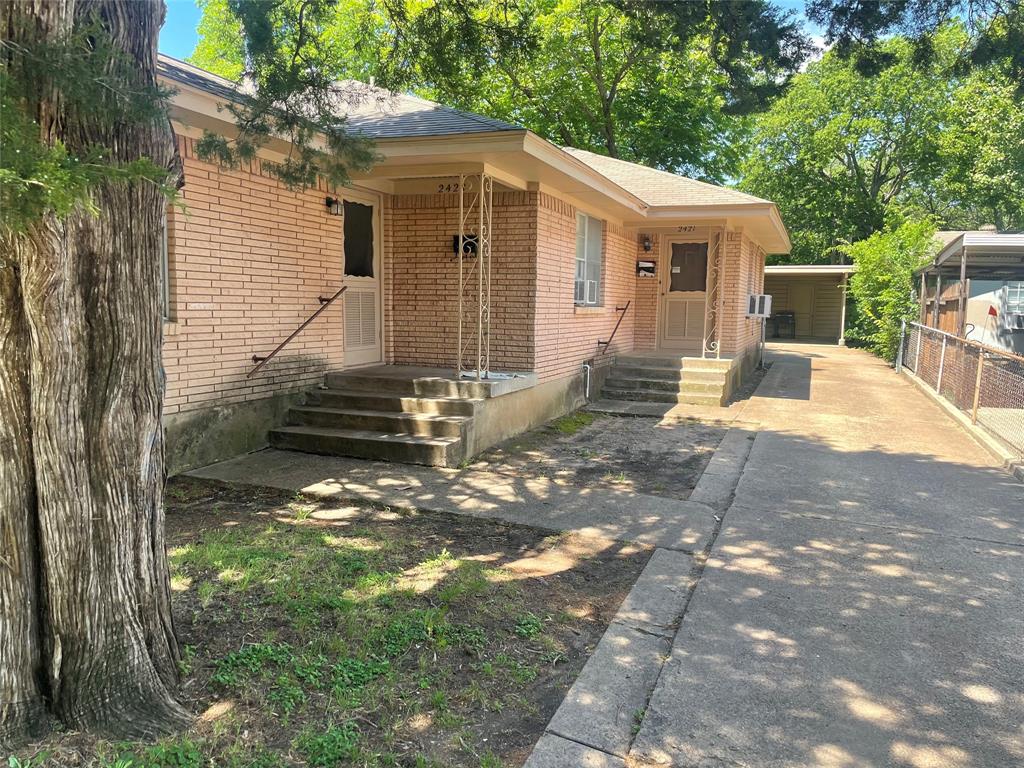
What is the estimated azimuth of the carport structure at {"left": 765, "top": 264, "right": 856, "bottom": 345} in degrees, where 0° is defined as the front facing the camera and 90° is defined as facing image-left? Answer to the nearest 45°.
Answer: approximately 0°

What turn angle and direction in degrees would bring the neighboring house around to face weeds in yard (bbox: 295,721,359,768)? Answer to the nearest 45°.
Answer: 0° — it already faces it

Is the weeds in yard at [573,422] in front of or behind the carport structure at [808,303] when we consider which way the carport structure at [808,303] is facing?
in front
